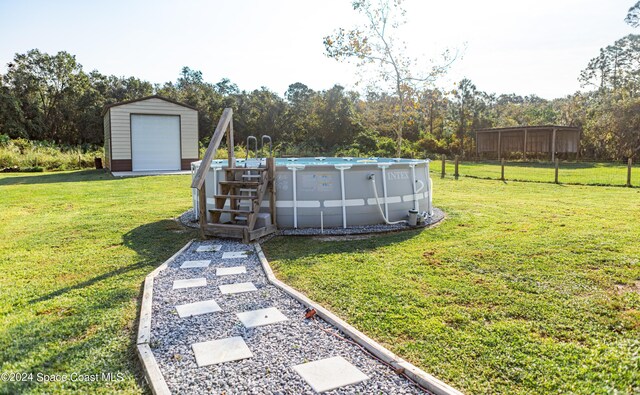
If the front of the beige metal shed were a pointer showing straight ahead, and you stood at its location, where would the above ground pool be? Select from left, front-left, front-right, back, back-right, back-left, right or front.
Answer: front

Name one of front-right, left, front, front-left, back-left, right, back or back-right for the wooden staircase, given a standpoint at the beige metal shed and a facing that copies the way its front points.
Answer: front

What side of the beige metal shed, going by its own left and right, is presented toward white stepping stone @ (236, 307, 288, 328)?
front

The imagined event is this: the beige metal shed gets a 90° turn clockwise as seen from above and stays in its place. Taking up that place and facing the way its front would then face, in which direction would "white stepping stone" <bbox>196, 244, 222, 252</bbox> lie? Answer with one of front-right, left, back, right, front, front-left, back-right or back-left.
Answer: left

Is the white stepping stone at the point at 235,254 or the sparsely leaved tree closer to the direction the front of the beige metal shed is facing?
the white stepping stone

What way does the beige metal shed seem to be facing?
toward the camera

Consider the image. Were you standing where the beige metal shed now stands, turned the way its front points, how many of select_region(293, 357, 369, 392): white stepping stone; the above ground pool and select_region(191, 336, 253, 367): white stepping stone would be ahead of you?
3

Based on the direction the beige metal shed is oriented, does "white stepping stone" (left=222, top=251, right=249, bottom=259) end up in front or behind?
in front

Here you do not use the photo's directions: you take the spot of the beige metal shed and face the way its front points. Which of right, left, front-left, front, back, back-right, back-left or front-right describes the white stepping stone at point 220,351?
front

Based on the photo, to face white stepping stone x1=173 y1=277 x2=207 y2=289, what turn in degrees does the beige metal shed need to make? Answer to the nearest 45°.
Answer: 0° — it already faces it

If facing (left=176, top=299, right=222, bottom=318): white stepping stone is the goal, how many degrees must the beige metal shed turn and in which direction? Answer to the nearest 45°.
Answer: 0° — it already faces it

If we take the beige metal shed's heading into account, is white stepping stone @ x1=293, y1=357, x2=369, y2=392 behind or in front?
in front

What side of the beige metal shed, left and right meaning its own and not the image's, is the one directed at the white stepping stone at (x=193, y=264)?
front

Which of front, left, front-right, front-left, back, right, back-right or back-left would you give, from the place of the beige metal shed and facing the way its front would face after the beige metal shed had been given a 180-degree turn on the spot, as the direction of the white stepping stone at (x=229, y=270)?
back
